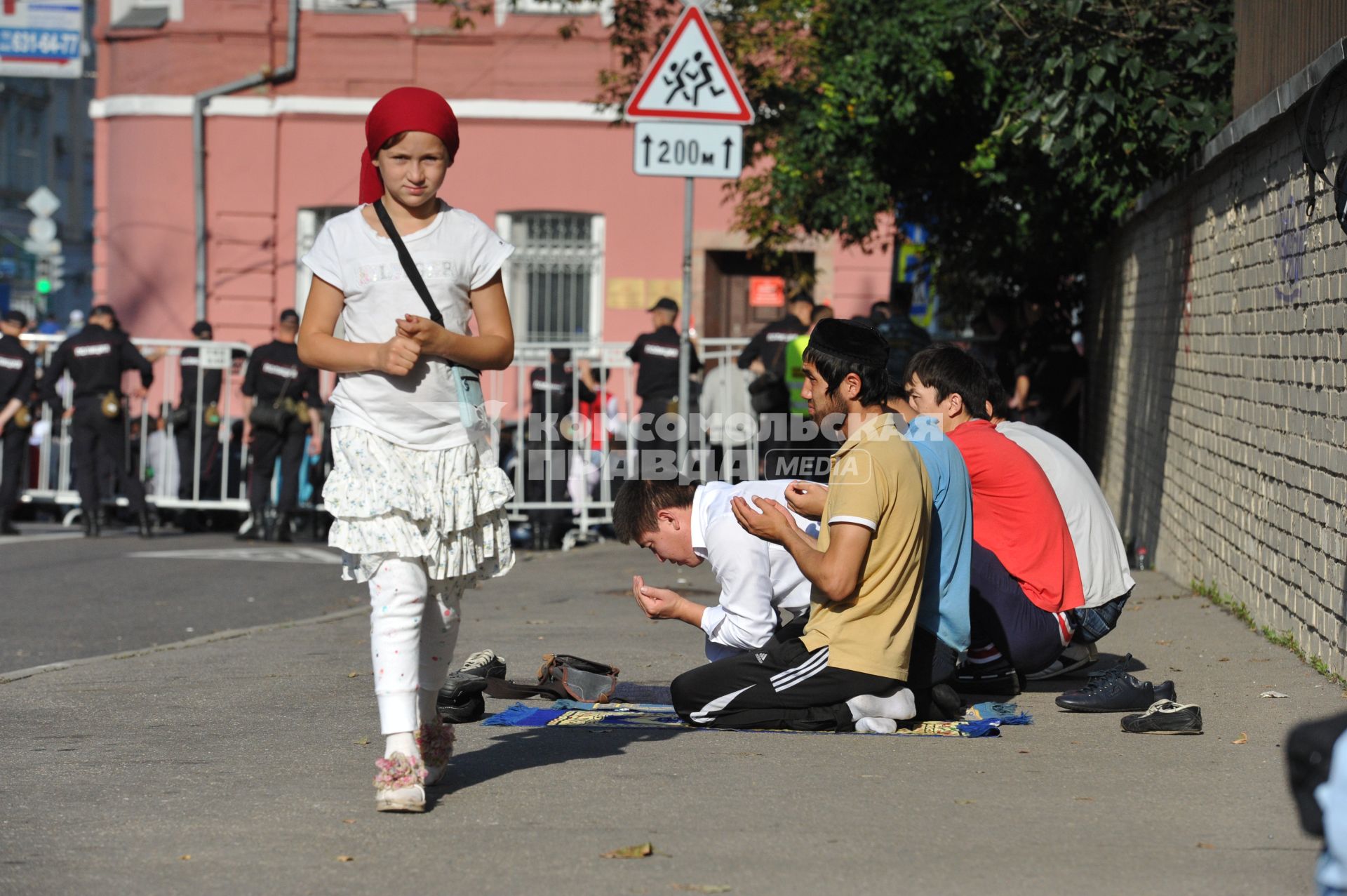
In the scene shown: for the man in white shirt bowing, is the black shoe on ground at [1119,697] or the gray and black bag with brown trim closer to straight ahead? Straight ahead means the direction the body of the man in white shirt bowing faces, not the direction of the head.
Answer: the gray and black bag with brown trim

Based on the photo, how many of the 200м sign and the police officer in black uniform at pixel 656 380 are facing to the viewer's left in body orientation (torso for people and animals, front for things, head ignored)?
0

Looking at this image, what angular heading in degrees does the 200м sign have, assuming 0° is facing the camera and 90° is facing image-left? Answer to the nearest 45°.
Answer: approximately 0°

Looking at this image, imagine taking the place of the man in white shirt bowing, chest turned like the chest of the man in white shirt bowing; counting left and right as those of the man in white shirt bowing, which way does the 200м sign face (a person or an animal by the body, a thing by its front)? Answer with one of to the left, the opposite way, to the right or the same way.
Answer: to the left

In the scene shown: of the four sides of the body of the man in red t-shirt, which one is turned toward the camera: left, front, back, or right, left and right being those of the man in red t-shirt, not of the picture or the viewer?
left

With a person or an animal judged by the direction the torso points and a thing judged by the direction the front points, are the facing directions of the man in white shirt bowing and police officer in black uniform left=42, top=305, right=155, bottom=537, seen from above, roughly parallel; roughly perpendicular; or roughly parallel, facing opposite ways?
roughly perpendicular

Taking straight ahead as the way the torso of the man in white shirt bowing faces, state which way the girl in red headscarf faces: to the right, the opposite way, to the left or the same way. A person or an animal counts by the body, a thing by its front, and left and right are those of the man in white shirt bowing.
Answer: to the left

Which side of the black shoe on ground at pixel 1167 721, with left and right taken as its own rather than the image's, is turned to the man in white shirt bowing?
front

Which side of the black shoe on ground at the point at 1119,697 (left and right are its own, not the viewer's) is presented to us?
left
